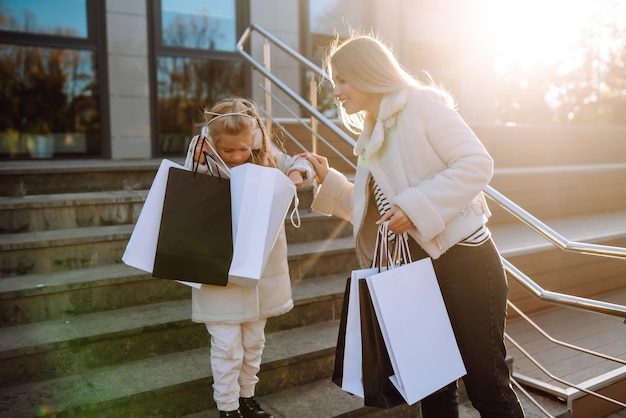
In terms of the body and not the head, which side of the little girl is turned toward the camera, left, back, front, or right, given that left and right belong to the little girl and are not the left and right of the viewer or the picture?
front

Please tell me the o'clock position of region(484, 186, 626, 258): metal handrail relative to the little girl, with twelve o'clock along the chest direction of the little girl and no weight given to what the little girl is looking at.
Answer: The metal handrail is roughly at 9 o'clock from the little girl.

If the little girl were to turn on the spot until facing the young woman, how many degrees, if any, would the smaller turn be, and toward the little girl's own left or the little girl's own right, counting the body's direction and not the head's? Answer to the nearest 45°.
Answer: approximately 45° to the little girl's own left

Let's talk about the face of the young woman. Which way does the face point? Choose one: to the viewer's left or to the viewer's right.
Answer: to the viewer's left
